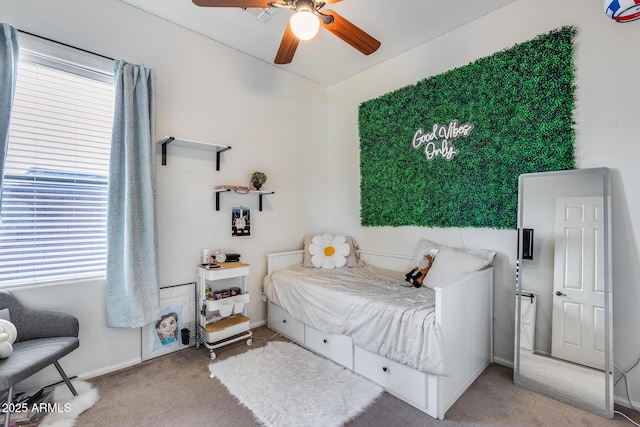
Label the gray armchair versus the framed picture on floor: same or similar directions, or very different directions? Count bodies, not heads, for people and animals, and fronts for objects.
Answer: same or similar directions

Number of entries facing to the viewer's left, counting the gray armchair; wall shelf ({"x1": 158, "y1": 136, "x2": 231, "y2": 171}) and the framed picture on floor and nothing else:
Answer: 0

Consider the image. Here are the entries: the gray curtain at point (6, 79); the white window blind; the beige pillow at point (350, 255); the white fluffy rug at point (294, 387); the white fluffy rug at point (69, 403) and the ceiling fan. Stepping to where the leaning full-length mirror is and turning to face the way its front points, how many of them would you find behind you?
0

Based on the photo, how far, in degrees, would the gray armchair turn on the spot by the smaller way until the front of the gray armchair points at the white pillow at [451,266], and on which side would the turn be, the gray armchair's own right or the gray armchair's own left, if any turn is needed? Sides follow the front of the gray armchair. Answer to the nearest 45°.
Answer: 0° — it already faces it

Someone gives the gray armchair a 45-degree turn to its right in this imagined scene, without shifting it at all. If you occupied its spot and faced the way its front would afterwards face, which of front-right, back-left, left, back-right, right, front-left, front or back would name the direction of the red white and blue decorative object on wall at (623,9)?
front-left

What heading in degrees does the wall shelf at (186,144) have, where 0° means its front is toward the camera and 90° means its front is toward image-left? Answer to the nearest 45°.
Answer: approximately 315°

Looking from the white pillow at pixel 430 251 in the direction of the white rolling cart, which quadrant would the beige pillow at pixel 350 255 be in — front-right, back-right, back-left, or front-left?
front-right

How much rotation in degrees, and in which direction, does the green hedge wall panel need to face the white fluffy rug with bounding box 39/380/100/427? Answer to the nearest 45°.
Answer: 0° — it already faces it

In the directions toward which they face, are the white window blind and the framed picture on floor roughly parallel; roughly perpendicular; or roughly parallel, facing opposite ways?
roughly parallel

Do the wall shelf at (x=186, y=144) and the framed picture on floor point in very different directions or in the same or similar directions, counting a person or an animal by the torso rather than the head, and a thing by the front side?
same or similar directions

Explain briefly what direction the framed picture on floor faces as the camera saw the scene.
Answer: facing the viewer and to the right of the viewer

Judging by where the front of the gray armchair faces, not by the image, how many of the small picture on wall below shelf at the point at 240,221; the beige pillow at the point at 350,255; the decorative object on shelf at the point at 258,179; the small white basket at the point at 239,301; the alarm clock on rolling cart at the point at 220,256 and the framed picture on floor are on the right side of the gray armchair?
0

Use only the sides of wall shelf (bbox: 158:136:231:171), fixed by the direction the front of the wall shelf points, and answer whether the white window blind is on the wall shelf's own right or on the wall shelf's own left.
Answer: on the wall shelf's own right

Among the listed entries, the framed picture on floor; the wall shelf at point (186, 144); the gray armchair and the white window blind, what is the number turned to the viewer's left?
0

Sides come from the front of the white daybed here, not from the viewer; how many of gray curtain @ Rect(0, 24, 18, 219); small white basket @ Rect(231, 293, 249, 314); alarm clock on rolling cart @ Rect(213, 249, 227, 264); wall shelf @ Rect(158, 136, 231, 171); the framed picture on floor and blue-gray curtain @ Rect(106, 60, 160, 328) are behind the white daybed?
0
